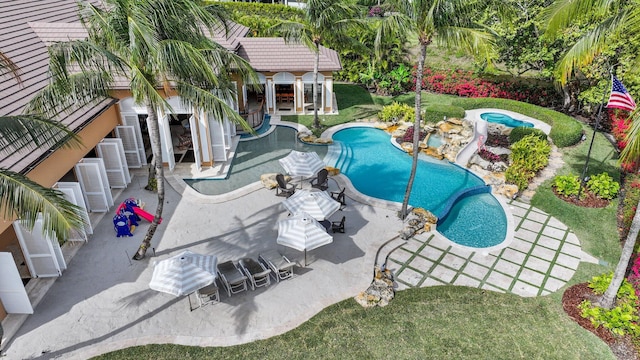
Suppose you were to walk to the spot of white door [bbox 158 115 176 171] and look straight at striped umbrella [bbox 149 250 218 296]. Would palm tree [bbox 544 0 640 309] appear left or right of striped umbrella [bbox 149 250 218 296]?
left

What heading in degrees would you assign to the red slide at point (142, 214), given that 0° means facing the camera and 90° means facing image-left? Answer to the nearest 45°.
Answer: approximately 270°

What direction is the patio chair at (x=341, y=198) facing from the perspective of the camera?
to the viewer's left

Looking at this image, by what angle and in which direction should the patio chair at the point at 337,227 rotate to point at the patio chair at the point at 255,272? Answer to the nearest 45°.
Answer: approximately 45° to its left

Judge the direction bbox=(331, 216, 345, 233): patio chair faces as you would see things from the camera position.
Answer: facing to the left of the viewer

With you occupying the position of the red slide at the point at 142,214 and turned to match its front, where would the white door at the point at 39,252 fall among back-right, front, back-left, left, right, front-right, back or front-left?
back-right
